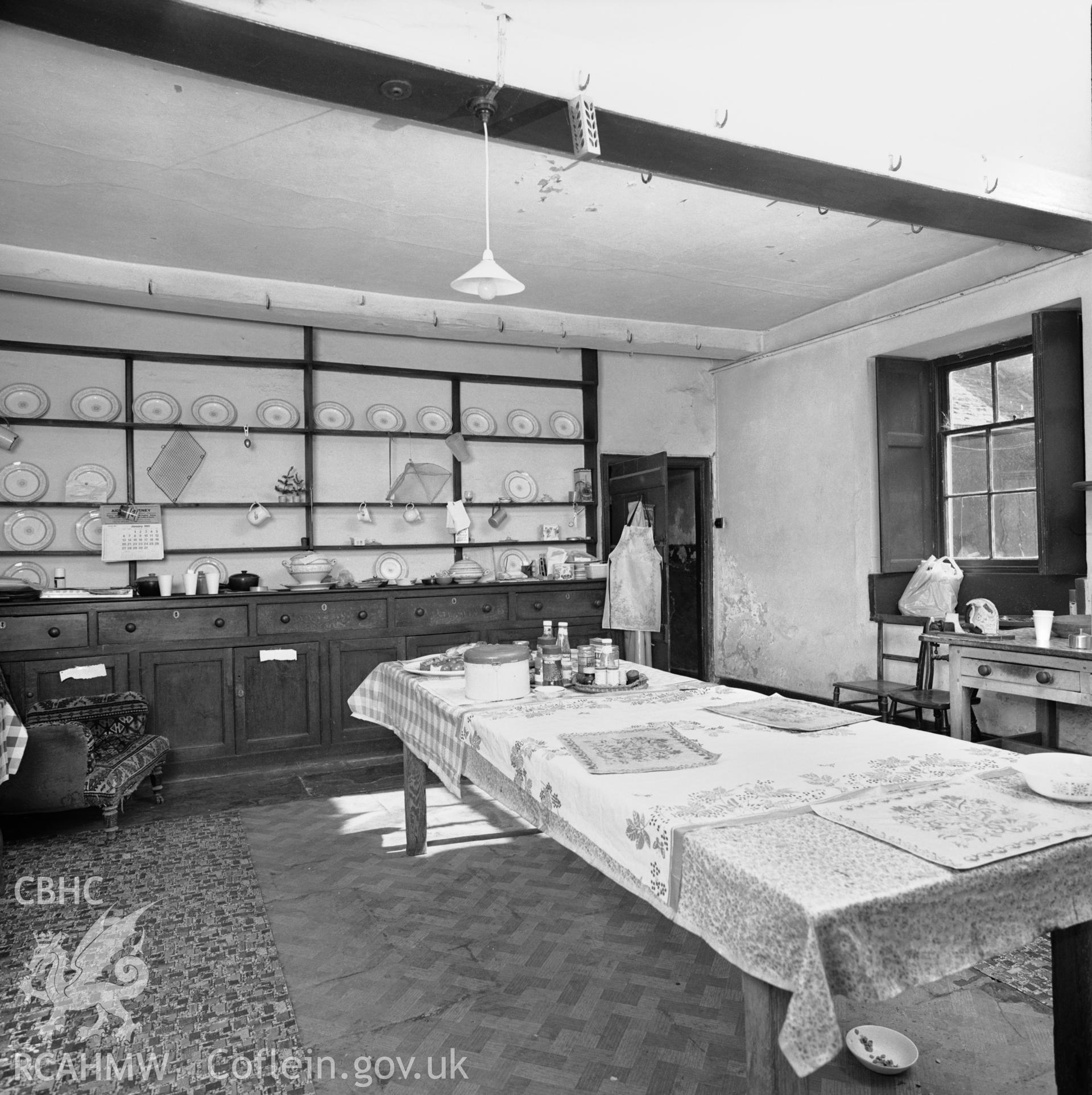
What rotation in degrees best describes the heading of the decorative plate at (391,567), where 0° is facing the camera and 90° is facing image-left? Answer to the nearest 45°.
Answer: approximately 0°

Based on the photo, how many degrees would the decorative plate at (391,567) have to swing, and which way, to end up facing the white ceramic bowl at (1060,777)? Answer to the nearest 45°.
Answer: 0° — it already faces it

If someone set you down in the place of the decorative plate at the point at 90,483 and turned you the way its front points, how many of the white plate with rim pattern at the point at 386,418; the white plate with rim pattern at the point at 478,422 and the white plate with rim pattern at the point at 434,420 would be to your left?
3

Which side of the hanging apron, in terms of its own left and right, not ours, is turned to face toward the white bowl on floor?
front

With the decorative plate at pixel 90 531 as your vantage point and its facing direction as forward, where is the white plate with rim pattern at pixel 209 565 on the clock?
The white plate with rim pattern is roughly at 9 o'clock from the decorative plate.

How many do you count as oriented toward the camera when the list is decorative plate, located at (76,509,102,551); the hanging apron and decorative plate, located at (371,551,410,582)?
3

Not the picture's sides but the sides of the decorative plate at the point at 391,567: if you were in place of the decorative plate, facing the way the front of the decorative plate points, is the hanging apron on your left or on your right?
on your left

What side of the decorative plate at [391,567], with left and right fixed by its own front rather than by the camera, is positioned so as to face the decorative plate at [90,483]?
right

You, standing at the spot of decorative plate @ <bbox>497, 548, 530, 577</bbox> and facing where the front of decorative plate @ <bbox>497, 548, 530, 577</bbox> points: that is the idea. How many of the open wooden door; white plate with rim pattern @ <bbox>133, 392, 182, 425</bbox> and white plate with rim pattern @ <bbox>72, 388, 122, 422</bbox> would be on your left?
1

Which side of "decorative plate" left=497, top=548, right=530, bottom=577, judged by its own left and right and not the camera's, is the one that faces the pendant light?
front

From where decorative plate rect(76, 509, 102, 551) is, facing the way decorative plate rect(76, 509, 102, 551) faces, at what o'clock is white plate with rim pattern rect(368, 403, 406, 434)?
The white plate with rim pattern is roughly at 9 o'clock from the decorative plate.
